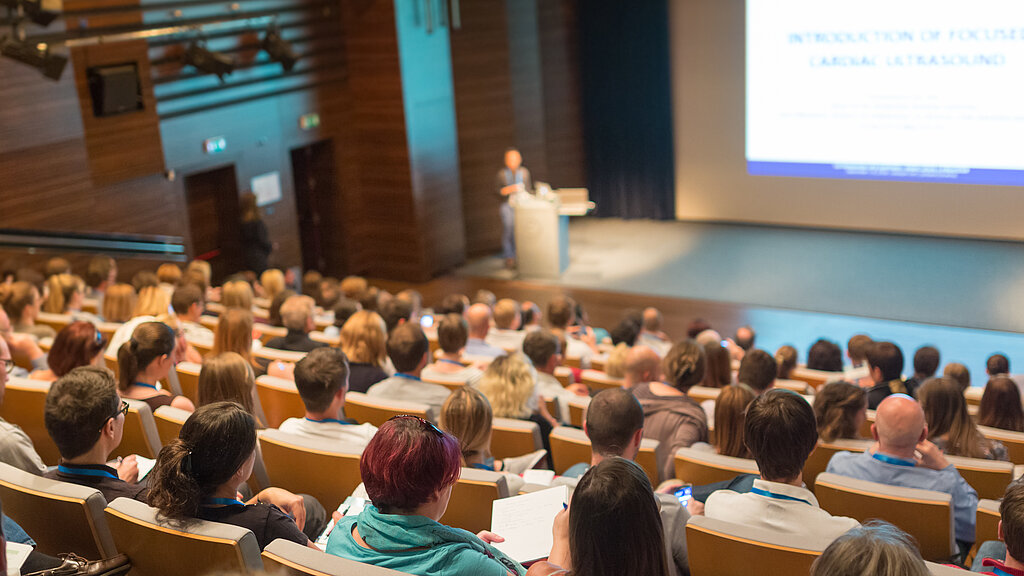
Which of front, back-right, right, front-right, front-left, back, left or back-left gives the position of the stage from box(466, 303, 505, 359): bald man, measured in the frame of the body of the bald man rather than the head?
front-right

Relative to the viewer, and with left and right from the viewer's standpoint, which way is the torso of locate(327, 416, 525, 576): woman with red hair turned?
facing away from the viewer and to the right of the viewer

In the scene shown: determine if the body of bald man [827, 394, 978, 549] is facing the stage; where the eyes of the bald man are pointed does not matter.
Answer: yes

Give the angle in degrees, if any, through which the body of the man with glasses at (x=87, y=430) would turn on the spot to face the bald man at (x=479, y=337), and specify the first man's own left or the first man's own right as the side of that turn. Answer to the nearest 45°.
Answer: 0° — they already face them

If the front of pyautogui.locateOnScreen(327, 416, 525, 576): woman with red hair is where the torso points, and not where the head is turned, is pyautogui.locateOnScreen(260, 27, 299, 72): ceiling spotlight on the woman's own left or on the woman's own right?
on the woman's own left

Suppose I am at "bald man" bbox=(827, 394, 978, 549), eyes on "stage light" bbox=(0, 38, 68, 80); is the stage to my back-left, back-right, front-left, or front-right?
front-right

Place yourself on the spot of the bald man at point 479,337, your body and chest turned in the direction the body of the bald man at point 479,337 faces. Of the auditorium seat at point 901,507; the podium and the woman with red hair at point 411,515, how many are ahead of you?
1

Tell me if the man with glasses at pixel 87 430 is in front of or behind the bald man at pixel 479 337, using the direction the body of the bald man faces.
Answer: behind

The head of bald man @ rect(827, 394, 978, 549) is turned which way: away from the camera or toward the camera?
away from the camera

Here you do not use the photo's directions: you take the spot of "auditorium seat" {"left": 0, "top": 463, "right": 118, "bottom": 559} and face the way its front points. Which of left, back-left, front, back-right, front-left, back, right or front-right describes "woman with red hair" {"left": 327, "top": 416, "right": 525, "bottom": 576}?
right

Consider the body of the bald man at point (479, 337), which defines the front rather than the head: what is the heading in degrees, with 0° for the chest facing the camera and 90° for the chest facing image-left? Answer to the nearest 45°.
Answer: approximately 180°

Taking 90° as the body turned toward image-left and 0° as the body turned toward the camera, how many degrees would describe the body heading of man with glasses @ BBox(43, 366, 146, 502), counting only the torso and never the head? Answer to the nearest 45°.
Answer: approximately 225°

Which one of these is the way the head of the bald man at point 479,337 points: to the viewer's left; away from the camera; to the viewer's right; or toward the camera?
away from the camera

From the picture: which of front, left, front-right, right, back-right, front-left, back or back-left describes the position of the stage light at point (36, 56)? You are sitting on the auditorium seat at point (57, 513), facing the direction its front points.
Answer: front-left

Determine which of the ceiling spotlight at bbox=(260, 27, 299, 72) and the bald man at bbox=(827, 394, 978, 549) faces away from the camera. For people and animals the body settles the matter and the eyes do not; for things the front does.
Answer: the bald man

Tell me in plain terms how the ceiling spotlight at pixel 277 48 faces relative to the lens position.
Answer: facing to the right of the viewer

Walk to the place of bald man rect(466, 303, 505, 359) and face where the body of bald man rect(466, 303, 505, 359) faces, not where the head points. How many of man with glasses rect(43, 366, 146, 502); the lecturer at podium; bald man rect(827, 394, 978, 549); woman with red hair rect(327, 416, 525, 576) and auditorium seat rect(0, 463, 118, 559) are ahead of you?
1

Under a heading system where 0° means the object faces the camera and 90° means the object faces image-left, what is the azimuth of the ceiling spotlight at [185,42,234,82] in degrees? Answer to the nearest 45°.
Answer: approximately 270°

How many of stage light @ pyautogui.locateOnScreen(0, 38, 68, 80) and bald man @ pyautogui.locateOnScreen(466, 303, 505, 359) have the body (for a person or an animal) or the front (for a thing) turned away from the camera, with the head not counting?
1
